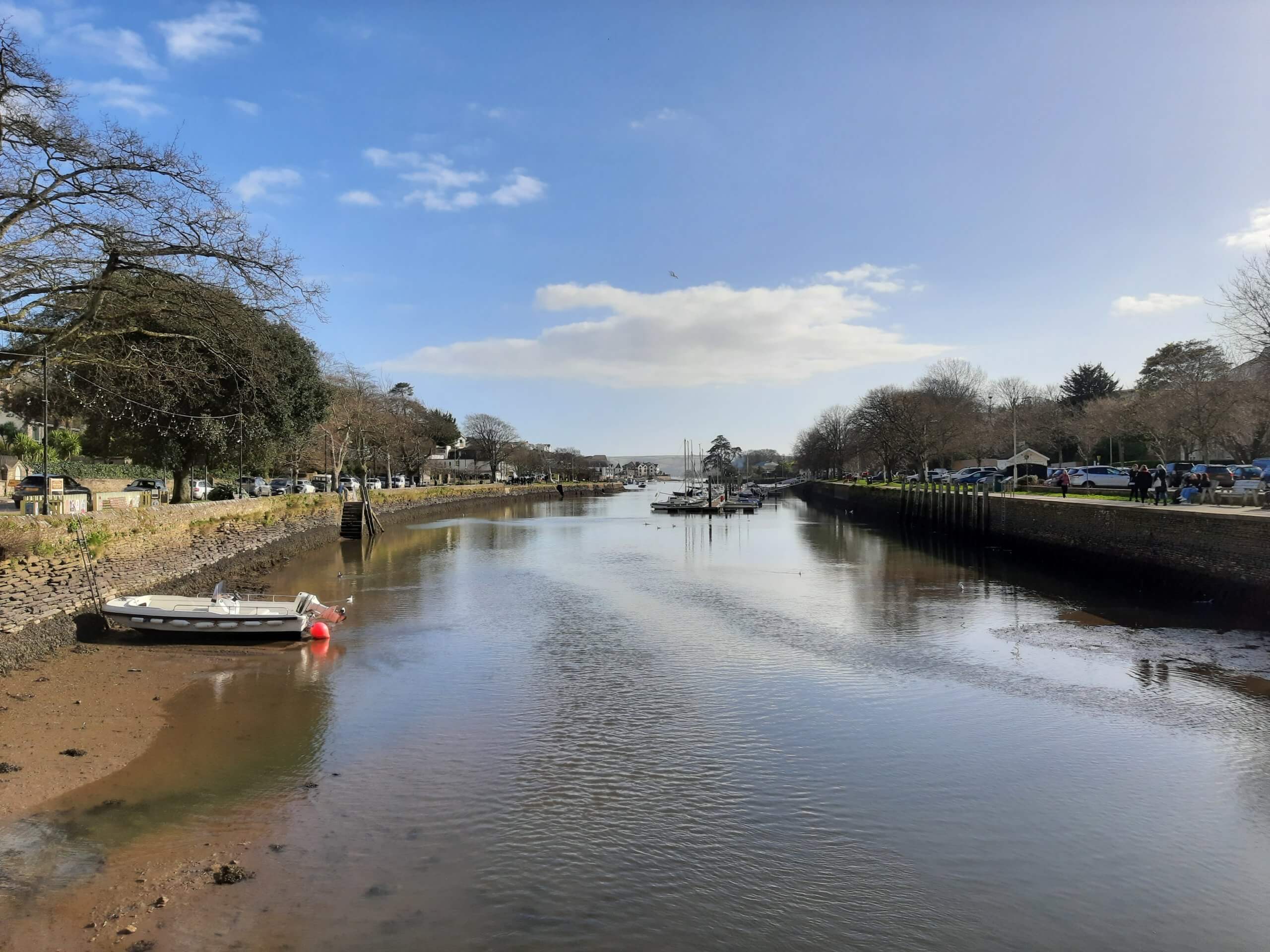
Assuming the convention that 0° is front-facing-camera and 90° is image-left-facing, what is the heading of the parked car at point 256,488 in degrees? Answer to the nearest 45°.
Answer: approximately 315°

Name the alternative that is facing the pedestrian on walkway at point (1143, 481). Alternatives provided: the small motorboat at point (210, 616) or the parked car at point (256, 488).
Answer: the parked car
